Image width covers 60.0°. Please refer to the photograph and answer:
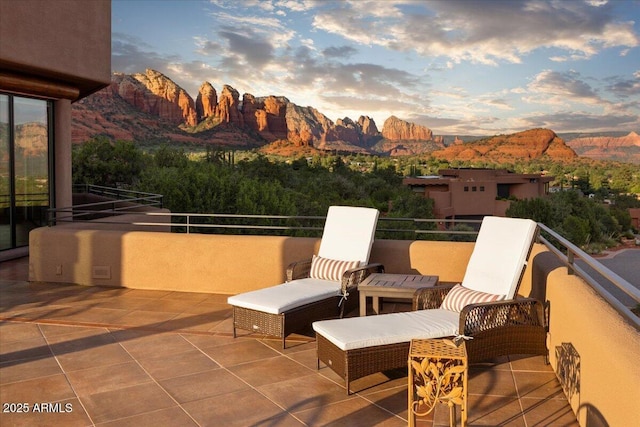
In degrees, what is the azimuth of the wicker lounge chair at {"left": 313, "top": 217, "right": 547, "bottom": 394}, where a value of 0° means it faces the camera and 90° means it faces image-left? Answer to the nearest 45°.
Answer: approximately 45°

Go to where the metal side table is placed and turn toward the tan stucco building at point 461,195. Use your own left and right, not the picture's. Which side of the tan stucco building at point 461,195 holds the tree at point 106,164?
left

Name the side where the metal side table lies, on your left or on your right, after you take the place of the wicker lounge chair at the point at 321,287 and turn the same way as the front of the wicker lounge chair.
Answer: on your left

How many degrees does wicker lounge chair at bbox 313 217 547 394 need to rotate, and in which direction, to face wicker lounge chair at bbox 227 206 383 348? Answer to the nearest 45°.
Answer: approximately 90° to its right

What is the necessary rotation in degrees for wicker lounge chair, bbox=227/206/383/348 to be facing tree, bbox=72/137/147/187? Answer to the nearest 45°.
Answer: approximately 90° to its right

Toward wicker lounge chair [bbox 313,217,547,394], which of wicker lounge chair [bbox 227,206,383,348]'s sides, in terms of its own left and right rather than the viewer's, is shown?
left

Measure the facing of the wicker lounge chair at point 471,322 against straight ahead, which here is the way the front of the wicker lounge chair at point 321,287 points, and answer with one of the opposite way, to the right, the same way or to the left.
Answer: the same way

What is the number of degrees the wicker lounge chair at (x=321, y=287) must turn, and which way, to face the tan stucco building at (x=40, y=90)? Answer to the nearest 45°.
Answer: approximately 90° to its right

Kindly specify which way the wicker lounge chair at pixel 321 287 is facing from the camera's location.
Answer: facing the viewer and to the left of the viewer

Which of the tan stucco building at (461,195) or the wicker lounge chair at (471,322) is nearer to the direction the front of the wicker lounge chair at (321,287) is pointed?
the wicker lounge chair

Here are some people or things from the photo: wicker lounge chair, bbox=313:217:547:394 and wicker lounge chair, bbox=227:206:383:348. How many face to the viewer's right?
0

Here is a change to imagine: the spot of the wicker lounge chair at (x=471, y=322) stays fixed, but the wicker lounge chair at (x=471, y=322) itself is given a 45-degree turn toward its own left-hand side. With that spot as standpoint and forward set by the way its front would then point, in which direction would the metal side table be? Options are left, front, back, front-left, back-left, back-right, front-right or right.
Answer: front

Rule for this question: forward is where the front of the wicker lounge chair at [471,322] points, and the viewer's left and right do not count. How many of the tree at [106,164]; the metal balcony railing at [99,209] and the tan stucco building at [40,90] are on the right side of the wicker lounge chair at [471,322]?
3

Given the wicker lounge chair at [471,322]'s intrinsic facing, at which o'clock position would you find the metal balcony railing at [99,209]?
The metal balcony railing is roughly at 3 o'clock from the wicker lounge chair.

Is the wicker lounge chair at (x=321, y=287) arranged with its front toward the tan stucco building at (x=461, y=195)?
no

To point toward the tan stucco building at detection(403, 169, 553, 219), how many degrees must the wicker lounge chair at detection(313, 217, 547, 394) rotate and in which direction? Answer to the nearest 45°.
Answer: approximately 135° to its right

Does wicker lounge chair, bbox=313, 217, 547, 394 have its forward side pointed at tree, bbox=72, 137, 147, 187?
no
